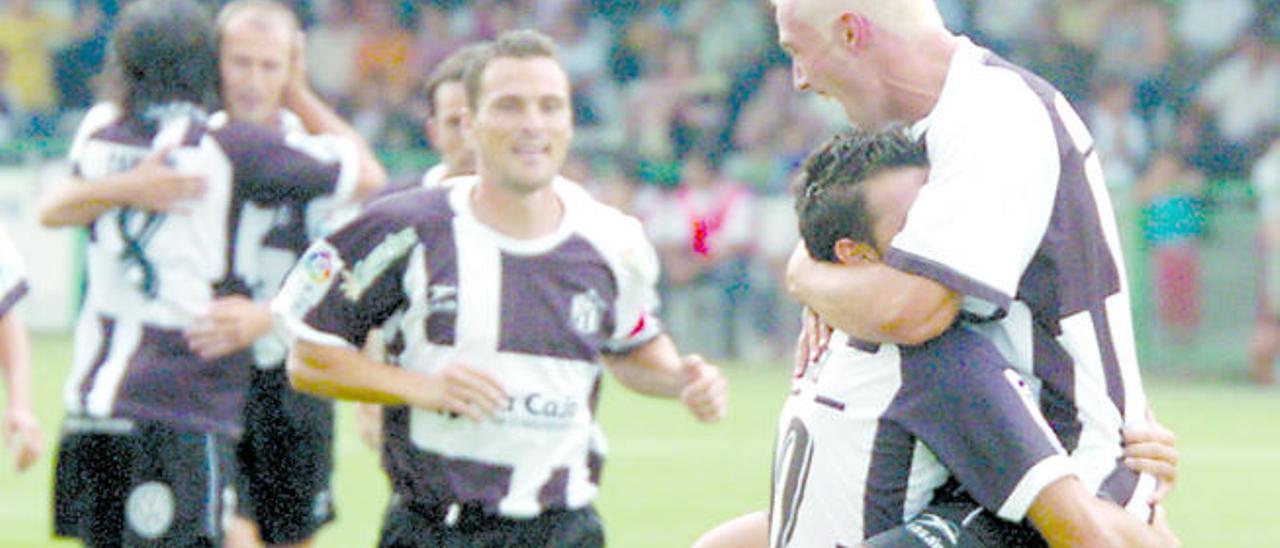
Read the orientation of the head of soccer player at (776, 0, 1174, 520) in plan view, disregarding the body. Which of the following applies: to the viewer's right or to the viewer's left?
to the viewer's left

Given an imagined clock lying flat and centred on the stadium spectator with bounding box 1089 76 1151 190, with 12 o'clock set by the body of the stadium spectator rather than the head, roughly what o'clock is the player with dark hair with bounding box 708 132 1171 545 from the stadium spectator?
The player with dark hair is roughly at 12 o'clock from the stadium spectator.

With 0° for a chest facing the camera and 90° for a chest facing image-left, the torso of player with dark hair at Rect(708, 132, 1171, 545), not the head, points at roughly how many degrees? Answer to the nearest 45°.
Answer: approximately 225°

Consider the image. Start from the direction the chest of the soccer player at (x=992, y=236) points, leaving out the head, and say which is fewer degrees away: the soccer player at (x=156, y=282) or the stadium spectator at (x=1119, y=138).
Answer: the soccer player

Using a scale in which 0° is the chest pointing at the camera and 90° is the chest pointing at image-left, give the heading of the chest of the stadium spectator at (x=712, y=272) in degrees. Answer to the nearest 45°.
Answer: approximately 0°

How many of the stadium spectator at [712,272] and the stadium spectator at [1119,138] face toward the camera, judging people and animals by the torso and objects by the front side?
2

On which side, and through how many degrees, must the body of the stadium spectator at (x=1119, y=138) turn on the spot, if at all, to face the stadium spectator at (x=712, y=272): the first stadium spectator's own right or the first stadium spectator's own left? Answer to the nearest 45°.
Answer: approximately 90° to the first stadium spectator's own right

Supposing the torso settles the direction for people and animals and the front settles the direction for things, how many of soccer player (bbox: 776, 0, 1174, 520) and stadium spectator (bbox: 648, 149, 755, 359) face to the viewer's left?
1

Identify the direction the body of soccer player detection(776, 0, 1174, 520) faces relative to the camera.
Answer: to the viewer's left

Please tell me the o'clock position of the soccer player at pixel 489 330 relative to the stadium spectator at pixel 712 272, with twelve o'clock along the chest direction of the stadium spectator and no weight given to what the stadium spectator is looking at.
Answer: The soccer player is roughly at 12 o'clock from the stadium spectator.
